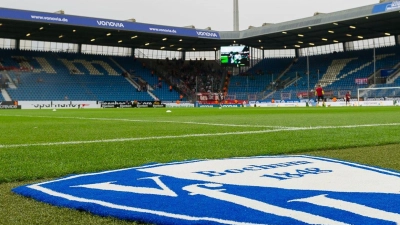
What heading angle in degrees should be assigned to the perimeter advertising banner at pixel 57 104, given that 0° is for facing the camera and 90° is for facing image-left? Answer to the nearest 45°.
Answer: approximately 0°

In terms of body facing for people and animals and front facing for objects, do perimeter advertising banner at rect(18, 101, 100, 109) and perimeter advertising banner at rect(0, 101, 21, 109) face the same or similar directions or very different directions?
same or similar directions

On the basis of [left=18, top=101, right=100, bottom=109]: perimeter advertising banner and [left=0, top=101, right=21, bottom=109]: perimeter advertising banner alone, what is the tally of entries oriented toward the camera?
2

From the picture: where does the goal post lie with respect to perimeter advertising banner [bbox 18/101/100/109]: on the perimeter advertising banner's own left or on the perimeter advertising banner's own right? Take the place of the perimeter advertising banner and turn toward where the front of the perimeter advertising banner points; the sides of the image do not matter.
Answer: on the perimeter advertising banner's own left

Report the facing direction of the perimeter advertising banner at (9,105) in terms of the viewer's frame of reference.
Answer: facing the viewer

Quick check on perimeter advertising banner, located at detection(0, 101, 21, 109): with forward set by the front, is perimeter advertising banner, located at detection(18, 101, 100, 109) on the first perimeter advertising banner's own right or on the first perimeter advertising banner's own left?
on the first perimeter advertising banner's own left

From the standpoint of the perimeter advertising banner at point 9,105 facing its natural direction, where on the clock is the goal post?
The goal post is roughly at 10 o'clock from the perimeter advertising banner.
